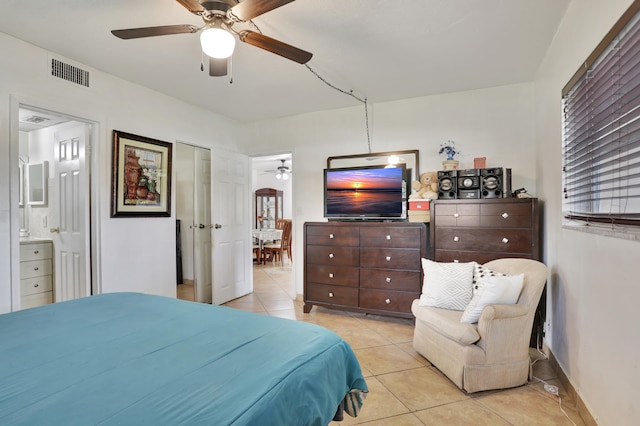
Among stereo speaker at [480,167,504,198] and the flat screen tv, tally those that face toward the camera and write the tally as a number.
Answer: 2

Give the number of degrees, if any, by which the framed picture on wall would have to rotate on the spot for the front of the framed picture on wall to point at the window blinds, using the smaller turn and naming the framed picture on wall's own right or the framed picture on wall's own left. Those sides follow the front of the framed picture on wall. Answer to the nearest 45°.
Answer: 0° — it already faces it

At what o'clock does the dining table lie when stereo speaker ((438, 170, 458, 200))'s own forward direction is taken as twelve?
The dining table is roughly at 4 o'clock from the stereo speaker.

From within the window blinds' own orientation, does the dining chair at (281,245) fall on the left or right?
on its right
